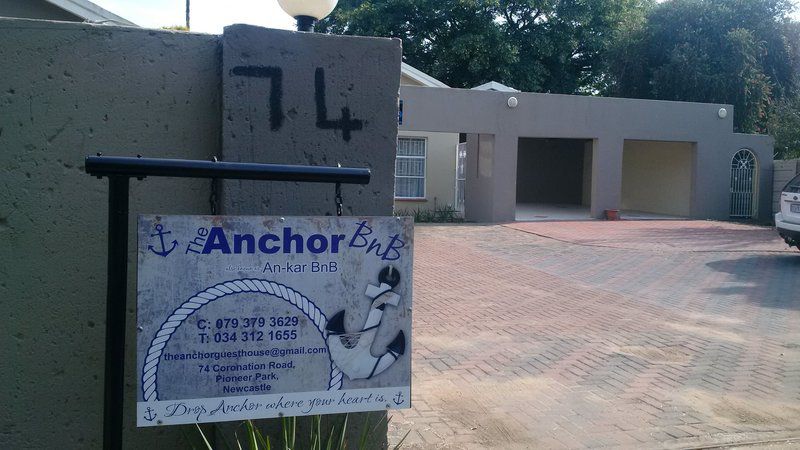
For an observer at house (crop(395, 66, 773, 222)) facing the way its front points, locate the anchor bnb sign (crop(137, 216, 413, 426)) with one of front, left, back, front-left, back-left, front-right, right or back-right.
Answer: front

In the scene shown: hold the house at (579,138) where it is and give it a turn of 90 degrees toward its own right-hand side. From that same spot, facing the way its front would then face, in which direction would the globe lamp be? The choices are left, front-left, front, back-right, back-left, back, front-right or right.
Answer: left

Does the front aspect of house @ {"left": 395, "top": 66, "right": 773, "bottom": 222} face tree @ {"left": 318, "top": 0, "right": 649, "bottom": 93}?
no

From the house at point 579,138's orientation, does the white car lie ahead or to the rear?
ahead

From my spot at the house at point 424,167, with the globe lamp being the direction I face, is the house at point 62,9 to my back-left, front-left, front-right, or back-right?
front-right

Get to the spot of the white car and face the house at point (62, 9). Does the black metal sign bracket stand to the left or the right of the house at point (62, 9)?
left

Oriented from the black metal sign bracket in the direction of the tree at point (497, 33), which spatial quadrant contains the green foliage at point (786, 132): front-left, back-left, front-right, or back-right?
front-right

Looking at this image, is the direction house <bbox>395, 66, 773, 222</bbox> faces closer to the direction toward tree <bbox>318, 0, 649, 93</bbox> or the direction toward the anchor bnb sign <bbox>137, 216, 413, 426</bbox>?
the anchor bnb sign

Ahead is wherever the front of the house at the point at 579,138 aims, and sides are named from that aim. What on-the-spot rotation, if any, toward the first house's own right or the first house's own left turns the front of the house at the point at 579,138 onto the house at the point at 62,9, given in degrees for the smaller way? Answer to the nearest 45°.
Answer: approximately 45° to the first house's own right

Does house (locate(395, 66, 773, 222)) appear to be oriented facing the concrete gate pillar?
yes

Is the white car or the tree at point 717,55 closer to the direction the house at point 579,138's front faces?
the white car

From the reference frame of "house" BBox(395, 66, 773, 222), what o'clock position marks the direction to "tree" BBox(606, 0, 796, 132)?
The tree is roughly at 7 o'clock from the house.

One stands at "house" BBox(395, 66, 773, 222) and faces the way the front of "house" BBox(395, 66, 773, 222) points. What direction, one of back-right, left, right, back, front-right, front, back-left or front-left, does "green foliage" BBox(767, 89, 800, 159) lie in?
back-left

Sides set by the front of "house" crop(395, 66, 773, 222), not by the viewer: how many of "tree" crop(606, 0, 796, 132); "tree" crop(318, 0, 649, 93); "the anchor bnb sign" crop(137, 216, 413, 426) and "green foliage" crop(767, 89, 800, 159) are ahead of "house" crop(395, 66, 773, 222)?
1

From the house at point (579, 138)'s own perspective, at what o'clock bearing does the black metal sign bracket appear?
The black metal sign bracket is roughly at 12 o'clock from the house.

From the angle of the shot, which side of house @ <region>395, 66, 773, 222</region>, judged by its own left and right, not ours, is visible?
front
